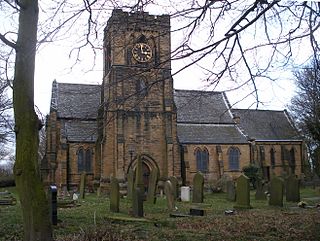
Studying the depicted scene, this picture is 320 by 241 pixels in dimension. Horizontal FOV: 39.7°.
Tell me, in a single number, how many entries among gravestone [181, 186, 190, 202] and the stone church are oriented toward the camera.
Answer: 2

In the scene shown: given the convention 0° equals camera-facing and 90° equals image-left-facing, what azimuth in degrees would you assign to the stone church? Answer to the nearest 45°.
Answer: approximately 0°

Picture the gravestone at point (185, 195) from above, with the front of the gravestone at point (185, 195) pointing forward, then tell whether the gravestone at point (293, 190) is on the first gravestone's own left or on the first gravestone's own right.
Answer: on the first gravestone's own left

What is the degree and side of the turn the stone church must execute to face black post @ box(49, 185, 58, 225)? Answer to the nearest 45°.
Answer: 0° — it already faces it

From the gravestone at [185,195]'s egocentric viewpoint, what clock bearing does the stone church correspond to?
The stone church is roughly at 6 o'clock from the gravestone.

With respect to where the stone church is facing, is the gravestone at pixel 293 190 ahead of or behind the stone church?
ahead

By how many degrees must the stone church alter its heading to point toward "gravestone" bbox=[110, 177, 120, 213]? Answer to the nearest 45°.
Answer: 0° — it already faces it

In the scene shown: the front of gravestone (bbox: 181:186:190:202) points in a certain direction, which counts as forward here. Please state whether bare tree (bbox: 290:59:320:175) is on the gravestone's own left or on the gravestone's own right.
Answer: on the gravestone's own left

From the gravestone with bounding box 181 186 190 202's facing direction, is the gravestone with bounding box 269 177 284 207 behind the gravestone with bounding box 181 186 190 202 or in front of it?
in front

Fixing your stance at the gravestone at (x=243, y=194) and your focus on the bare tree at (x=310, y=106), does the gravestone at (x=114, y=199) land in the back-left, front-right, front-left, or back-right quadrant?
back-left
